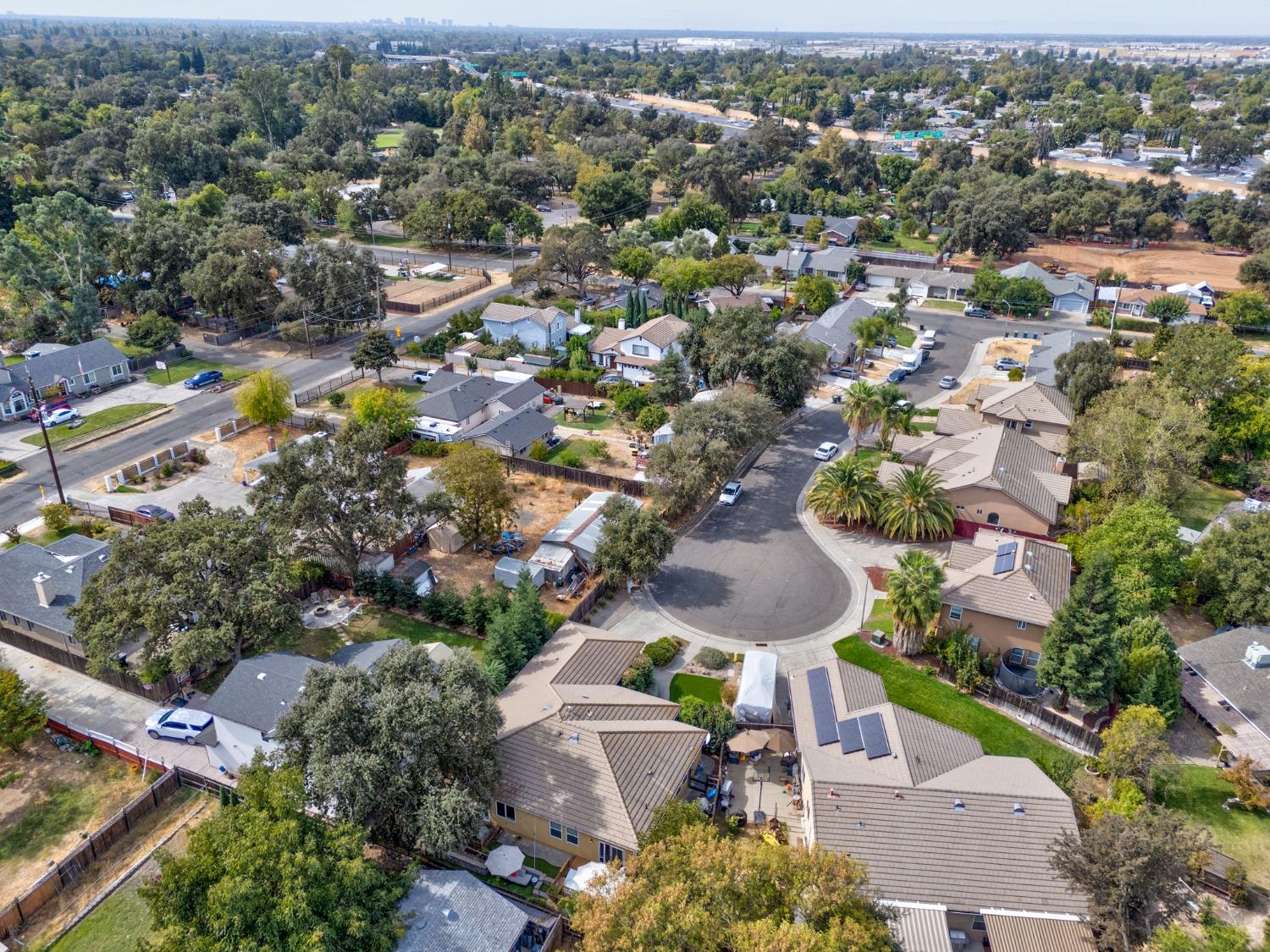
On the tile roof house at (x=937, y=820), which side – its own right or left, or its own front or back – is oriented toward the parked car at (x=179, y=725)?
left

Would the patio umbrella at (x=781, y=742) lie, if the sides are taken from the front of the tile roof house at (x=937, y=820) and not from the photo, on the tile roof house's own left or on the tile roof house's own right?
on the tile roof house's own left

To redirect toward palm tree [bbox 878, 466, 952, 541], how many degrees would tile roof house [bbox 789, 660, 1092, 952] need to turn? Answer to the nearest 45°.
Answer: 0° — it already faces it

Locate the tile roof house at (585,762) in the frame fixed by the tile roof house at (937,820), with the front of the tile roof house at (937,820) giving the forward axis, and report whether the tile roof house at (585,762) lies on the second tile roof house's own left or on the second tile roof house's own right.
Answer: on the second tile roof house's own left

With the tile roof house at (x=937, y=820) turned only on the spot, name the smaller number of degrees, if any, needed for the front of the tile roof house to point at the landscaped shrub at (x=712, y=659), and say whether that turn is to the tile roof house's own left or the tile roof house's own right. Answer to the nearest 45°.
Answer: approximately 45° to the tile roof house's own left

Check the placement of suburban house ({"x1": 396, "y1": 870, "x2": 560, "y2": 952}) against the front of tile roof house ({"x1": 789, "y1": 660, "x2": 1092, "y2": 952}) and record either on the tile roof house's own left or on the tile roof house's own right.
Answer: on the tile roof house's own left

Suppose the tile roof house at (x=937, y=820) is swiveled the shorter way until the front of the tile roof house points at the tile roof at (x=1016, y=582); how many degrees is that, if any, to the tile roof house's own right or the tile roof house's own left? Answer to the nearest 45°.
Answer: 0° — it already faces it

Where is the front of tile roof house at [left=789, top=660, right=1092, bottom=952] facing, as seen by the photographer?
facing away from the viewer
